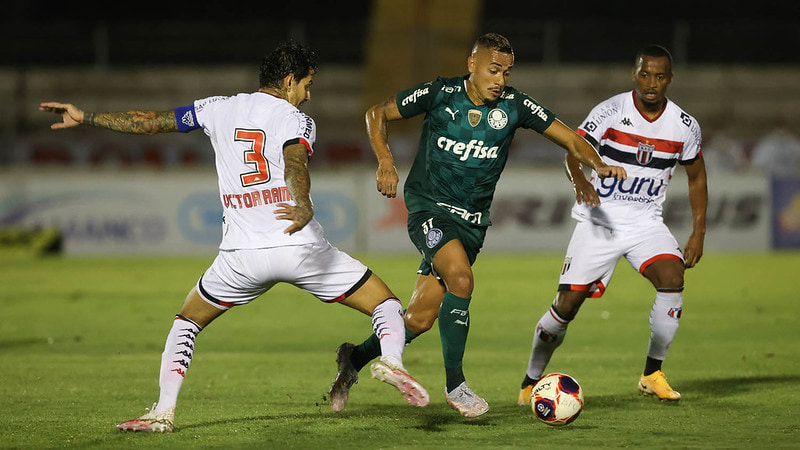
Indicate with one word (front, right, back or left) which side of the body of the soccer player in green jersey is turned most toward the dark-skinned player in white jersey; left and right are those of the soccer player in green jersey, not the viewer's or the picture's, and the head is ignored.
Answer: left

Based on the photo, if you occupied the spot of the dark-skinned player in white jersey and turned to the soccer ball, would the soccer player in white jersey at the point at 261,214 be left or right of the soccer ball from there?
right

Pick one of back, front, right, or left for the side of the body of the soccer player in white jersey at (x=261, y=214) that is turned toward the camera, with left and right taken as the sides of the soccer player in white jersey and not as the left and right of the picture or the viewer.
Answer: back

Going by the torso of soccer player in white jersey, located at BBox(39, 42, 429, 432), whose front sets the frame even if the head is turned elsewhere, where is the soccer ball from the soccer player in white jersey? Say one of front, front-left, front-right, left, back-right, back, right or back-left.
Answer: right

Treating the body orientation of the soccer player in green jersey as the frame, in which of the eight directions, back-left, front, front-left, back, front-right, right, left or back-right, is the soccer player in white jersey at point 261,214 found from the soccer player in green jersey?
right

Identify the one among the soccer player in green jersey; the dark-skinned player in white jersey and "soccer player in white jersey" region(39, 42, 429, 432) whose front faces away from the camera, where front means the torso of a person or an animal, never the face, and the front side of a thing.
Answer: the soccer player in white jersey

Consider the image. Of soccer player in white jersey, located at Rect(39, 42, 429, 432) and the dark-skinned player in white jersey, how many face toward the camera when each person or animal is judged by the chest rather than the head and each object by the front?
1

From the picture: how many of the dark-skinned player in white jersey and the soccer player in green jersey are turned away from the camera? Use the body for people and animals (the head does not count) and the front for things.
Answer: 0

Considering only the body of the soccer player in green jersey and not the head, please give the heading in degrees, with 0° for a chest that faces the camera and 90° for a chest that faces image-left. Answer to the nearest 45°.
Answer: approximately 315°

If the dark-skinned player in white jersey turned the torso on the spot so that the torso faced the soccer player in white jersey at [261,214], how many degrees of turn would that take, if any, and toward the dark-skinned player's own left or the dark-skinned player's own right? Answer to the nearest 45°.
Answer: approximately 45° to the dark-skinned player's own right

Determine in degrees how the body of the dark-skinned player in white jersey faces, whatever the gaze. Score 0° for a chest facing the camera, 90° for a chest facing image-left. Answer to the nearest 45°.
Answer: approximately 0°

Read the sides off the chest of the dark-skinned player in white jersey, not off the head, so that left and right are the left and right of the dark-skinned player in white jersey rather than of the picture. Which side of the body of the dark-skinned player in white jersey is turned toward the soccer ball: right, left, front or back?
front

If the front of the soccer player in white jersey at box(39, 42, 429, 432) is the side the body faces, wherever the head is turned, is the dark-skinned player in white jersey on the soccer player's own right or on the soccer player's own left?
on the soccer player's own right

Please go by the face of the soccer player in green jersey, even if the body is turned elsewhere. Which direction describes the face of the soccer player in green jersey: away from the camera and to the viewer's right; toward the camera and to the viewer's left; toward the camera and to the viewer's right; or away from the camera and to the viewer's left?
toward the camera and to the viewer's right
